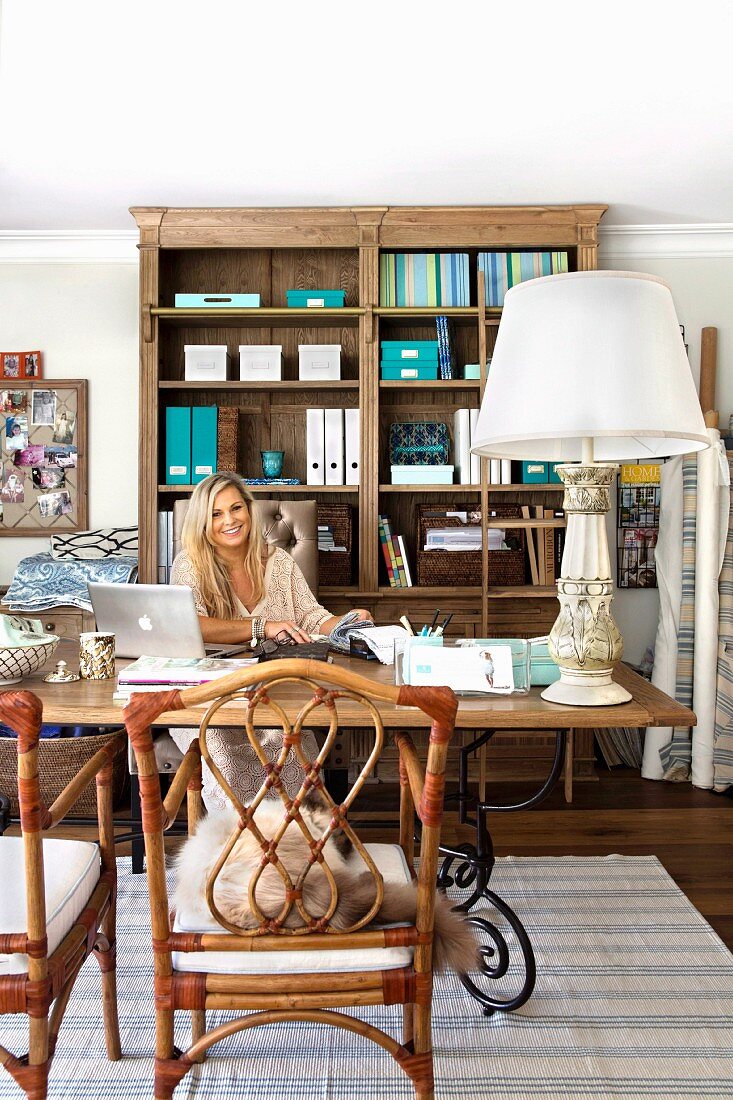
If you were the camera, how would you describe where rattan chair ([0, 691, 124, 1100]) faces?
facing away from the viewer and to the right of the viewer

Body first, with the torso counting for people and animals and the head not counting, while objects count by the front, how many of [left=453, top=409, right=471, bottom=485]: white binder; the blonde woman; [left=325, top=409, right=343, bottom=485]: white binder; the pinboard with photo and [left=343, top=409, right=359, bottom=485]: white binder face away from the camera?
0

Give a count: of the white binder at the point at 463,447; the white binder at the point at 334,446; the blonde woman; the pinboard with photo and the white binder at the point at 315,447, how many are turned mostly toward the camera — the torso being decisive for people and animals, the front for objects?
5

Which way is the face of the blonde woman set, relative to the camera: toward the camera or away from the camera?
toward the camera

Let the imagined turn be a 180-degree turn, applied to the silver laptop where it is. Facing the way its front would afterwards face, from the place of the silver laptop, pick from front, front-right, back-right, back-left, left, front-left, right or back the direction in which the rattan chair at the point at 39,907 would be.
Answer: front-left

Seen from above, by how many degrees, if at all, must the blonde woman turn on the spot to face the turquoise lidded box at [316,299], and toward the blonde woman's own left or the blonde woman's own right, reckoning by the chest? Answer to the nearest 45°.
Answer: approximately 180°

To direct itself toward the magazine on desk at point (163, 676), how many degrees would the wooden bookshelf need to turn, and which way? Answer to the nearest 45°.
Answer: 0° — it already faces it

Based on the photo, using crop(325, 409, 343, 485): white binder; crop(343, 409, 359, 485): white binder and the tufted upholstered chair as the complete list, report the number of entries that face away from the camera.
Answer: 0

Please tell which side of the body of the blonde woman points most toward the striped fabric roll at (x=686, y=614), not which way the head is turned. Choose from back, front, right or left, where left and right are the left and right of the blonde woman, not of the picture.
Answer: left

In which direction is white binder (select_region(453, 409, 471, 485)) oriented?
toward the camera

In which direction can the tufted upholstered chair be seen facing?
toward the camera

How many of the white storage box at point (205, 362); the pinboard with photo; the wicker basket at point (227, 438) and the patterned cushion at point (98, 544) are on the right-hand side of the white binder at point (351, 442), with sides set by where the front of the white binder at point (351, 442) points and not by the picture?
4

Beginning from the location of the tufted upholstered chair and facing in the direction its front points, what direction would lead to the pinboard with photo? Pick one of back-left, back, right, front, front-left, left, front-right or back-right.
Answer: back-right

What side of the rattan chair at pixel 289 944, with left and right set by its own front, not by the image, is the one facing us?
back

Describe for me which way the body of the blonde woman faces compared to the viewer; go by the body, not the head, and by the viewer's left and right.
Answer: facing the viewer
